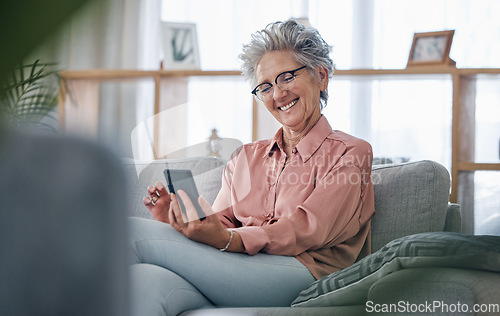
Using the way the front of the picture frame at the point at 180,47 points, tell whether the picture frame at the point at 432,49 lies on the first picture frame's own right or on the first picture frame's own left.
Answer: on the first picture frame's own left

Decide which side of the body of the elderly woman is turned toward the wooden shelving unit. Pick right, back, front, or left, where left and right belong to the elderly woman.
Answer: back

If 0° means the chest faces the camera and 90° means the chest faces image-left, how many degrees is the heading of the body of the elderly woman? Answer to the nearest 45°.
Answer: approximately 45°

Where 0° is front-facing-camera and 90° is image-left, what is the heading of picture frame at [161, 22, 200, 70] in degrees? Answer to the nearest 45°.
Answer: approximately 0°

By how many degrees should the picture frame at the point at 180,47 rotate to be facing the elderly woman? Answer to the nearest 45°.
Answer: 0° — it already faces them

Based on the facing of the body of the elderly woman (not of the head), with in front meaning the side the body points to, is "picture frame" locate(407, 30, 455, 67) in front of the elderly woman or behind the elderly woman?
behind
